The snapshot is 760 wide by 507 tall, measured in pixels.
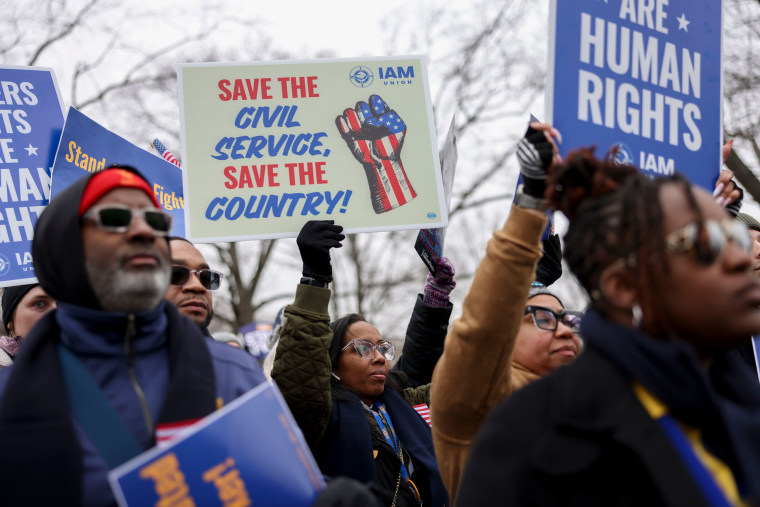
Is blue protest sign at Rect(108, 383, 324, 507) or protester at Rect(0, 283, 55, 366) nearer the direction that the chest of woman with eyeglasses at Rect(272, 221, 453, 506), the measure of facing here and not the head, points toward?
the blue protest sign

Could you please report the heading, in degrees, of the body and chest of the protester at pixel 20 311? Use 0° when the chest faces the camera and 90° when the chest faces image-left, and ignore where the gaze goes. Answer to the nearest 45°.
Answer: approximately 315°

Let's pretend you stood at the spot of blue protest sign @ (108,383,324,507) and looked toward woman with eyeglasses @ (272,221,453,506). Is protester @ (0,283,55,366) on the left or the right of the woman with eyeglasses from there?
left

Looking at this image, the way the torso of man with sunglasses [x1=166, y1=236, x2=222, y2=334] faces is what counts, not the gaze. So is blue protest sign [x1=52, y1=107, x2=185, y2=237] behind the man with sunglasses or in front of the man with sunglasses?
behind
